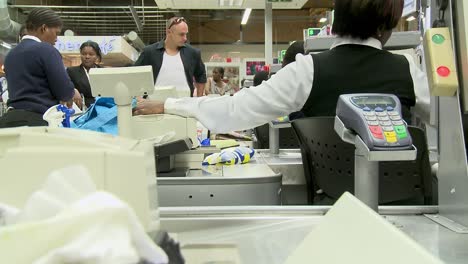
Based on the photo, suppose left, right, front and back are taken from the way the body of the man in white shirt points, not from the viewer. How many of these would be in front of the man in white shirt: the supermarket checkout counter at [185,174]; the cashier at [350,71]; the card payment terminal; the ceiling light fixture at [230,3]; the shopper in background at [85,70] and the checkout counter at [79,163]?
4

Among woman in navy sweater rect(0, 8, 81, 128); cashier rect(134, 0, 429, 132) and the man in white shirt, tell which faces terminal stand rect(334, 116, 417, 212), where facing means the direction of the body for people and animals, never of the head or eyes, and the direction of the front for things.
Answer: the man in white shirt

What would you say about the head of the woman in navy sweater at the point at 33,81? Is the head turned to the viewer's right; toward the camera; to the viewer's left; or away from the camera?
to the viewer's right

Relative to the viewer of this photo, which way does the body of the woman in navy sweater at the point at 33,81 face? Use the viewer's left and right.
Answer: facing away from the viewer and to the right of the viewer

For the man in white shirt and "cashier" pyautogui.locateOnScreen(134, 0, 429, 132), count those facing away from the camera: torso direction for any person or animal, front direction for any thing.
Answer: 1

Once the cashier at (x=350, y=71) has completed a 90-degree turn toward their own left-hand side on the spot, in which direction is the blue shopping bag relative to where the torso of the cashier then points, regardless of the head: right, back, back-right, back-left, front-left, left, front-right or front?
front

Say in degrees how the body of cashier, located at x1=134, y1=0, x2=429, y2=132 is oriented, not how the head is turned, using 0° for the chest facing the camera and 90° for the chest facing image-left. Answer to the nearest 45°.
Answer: approximately 180°

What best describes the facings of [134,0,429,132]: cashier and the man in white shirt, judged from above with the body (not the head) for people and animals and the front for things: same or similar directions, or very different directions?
very different directions

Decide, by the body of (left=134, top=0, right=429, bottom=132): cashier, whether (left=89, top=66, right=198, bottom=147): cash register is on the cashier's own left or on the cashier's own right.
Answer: on the cashier's own left

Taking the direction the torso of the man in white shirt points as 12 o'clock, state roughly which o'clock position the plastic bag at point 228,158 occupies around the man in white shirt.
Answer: The plastic bag is roughly at 12 o'clock from the man in white shirt.
